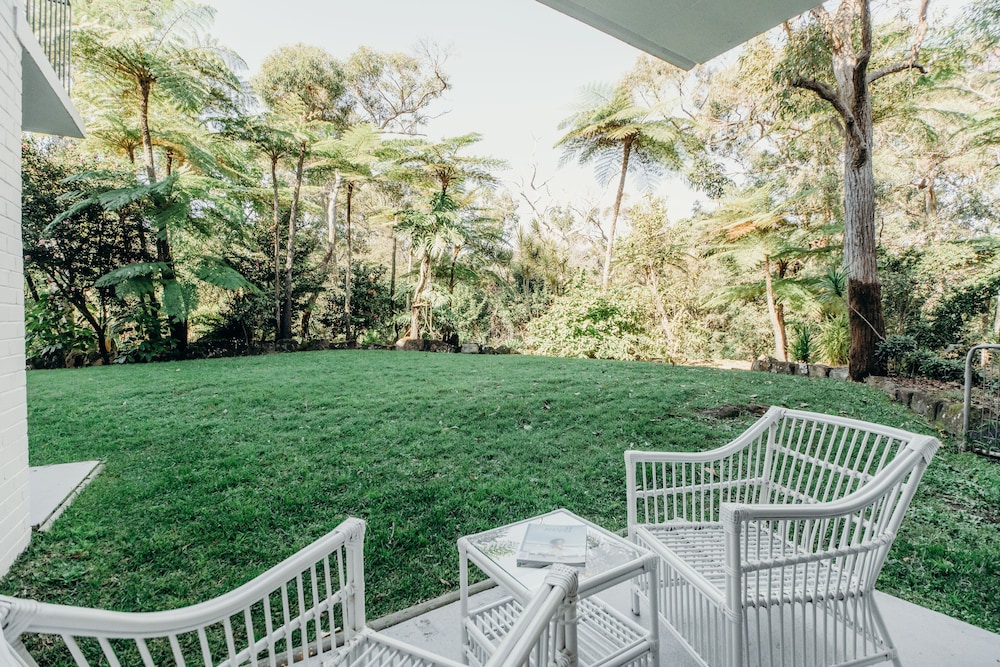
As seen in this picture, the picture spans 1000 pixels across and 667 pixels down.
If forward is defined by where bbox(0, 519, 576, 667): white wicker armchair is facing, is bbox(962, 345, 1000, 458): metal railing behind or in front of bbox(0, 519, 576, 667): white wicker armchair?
in front

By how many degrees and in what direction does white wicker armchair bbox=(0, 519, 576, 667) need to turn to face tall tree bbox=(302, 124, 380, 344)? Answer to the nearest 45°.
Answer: approximately 45° to its left

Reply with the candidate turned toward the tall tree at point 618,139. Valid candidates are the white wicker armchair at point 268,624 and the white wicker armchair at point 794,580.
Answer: the white wicker armchair at point 268,624

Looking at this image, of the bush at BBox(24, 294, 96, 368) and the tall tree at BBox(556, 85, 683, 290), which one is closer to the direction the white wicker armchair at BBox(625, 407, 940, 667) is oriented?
the bush

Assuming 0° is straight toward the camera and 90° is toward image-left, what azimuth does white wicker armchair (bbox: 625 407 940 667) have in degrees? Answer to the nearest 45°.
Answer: approximately 45°

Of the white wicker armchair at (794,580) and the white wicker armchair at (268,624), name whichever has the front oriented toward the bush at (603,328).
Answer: the white wicker armchair at (268,624)

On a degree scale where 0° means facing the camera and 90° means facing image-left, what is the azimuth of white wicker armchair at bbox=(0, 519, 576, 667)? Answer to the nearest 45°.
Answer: approximately 225°

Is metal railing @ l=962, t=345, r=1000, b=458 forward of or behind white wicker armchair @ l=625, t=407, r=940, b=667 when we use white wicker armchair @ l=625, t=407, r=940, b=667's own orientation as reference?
behind

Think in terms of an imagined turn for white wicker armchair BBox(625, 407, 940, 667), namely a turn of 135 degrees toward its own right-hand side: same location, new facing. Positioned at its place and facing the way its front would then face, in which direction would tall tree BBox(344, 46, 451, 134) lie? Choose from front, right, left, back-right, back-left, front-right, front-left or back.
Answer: front-left

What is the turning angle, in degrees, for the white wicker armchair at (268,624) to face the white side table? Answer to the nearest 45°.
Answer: approximately 45° to its right

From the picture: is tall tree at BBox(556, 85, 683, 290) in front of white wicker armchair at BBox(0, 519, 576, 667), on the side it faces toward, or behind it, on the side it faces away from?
in front

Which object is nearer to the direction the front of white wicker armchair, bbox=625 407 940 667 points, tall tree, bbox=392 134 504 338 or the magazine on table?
the magazine on table

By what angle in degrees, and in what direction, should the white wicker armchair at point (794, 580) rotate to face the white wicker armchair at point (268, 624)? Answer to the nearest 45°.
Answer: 0° — it already faces it

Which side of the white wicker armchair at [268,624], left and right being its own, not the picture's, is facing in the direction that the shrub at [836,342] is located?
front

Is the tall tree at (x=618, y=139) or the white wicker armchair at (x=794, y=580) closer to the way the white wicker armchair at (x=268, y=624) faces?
the tall tree

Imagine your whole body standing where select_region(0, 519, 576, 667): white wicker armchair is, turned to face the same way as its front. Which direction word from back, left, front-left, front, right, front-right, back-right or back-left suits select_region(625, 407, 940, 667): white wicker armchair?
front-right
